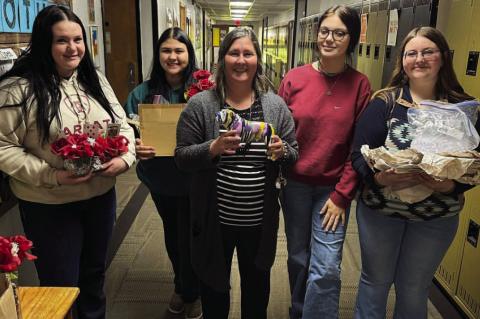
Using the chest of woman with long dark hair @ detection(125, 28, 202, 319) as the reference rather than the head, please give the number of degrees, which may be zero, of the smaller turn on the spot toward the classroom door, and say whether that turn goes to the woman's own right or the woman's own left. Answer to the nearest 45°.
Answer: approximately 180°

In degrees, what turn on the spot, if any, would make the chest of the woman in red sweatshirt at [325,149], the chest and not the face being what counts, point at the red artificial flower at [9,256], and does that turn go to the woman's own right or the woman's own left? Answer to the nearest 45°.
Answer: approximately 45° to the woman's own right

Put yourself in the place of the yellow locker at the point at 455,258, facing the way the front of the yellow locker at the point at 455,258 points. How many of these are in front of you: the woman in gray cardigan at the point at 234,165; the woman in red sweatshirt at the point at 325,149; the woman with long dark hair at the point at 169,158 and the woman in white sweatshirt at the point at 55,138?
4

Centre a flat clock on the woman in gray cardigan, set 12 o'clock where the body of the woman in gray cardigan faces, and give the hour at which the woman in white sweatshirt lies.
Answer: The woman in white sweatshirt is roughly at 3 o'clock from the woman in gray cardigan.

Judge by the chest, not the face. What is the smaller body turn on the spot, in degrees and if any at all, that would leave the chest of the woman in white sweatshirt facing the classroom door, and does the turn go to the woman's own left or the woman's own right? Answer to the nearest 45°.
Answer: approximately 135° to the woman's own left

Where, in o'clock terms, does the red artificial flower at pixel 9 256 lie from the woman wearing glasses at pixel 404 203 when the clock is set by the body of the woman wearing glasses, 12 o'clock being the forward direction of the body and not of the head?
The red artificial flower is roughly at 1 o'clock from the woman wearing glasses.

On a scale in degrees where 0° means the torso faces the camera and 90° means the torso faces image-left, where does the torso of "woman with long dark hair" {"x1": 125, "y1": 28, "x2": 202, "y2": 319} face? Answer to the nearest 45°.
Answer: approximately 0°

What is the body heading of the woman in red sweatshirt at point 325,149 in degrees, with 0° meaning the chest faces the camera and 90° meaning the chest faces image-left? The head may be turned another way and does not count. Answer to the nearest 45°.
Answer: approximately 0°

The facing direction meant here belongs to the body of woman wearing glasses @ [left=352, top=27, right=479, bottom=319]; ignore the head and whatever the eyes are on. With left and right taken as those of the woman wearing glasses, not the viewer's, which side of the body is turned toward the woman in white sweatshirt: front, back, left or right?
right

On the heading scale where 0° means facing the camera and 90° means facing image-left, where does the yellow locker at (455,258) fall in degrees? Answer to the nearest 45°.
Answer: approximately 45°
